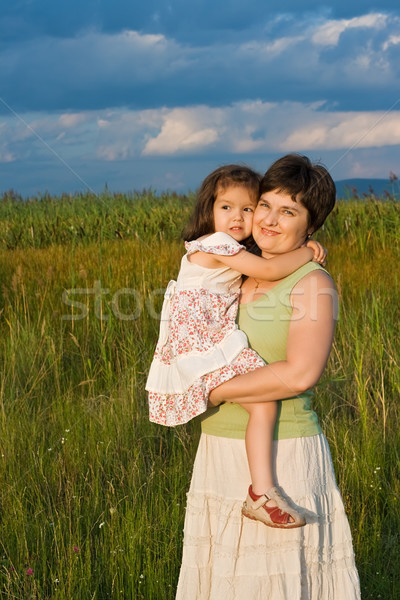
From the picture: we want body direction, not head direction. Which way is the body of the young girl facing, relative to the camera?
to the viewer's right

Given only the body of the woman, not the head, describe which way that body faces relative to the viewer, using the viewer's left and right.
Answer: facing the viewer and to the left of the viewer
